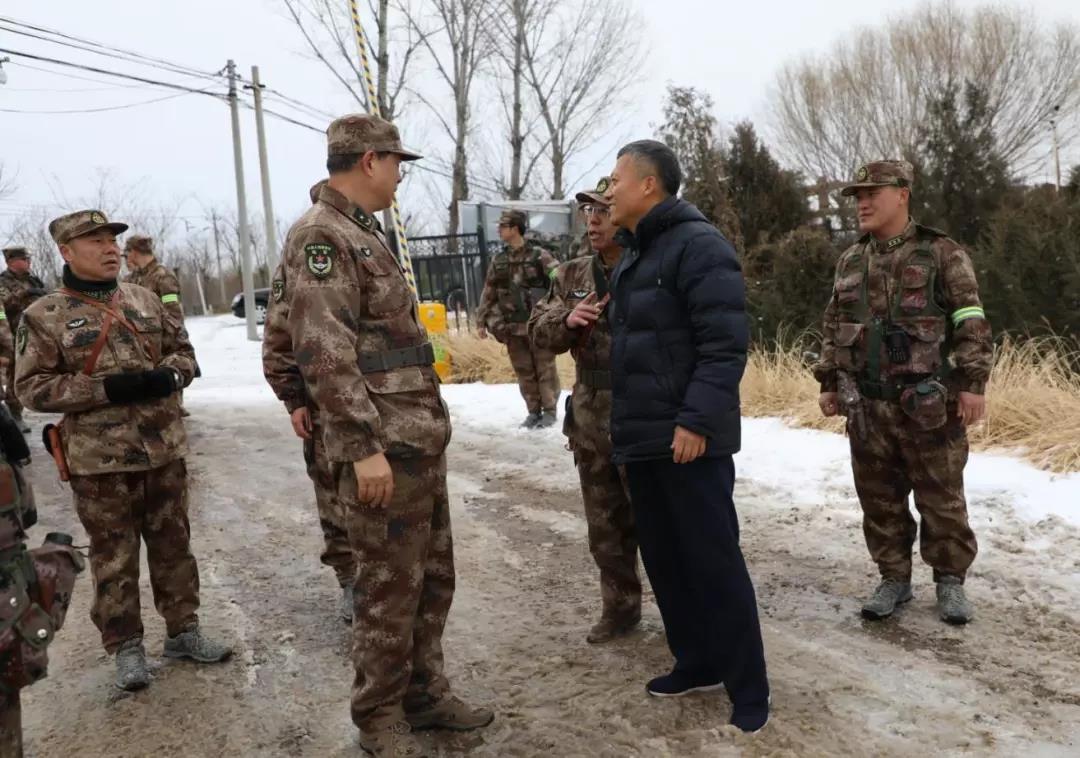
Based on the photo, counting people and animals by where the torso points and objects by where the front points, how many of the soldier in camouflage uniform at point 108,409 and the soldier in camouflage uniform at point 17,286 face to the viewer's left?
0

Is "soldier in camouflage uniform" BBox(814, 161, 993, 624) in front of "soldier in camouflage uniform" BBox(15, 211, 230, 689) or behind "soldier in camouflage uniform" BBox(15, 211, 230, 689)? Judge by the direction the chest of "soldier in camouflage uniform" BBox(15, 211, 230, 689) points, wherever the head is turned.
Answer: in front

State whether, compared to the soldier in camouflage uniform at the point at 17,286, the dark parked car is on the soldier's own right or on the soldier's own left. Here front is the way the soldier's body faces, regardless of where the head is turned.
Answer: on the soldier's own left

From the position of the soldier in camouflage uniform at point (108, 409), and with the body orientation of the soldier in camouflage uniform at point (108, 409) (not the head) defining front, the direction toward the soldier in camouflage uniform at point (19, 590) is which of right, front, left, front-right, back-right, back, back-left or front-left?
front-right

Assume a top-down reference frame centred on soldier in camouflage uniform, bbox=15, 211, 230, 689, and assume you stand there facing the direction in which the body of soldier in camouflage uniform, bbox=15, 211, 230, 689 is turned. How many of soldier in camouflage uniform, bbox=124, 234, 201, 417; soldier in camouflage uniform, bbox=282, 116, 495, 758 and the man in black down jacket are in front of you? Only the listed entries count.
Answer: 2

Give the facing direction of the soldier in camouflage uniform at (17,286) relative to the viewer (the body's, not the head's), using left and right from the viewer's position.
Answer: facing the viewer and to the right of the viewer

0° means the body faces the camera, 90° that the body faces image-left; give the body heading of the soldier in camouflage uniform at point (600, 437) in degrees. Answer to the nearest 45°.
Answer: approximately 45°

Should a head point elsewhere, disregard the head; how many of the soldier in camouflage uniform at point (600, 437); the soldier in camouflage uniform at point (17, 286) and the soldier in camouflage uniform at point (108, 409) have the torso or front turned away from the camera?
0

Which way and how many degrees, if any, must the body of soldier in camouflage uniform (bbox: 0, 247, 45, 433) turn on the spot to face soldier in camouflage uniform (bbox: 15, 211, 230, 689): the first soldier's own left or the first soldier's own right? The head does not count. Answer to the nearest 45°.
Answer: approximately 45° to the first soldier's own right

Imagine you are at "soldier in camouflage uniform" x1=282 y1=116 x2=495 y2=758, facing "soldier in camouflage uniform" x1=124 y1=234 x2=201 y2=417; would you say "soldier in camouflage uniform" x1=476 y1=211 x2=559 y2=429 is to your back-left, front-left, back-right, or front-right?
front-right

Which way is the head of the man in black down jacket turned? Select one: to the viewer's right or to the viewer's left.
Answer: to the viewer's left

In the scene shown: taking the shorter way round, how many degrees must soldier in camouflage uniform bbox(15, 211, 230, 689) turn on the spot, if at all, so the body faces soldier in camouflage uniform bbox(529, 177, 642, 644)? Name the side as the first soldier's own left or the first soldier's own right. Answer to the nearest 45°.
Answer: approximately 45° to the first soldier's own left

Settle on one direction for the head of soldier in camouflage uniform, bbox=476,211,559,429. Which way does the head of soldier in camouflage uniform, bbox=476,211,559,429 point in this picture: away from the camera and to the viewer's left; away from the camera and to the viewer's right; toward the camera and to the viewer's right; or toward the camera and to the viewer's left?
toward the camera and to the viewer's left

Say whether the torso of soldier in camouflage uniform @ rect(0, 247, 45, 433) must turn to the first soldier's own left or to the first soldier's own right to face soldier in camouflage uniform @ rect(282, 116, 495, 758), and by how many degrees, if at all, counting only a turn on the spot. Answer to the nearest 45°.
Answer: approximately 45° to the first soldier's own right

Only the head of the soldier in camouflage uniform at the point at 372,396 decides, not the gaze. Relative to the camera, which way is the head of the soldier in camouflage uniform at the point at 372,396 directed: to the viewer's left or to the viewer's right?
to the viewer's right
